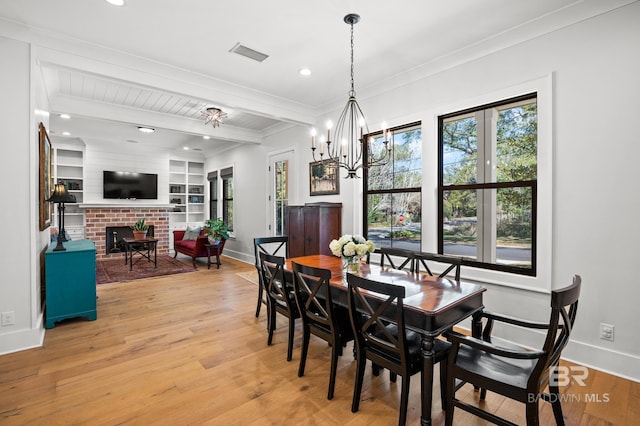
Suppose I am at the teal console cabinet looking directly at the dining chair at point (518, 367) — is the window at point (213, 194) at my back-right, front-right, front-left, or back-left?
back-left

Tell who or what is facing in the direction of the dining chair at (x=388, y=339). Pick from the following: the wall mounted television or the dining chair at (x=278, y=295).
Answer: the wall mounted television

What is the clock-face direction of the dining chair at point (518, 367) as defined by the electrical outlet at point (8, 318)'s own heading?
The dining chair is roughly at 11 o'clock from the electrical outlet.

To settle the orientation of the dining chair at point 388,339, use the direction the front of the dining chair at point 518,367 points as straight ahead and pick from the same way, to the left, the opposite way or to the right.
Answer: to the right

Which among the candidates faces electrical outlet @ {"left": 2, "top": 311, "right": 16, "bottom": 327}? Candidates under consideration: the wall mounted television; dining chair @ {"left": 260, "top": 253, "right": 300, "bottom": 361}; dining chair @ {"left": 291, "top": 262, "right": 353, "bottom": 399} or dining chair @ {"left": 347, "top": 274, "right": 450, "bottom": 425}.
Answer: the wall mounted television

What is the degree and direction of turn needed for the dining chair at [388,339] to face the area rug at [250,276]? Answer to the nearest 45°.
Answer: approximately 90° to its left
